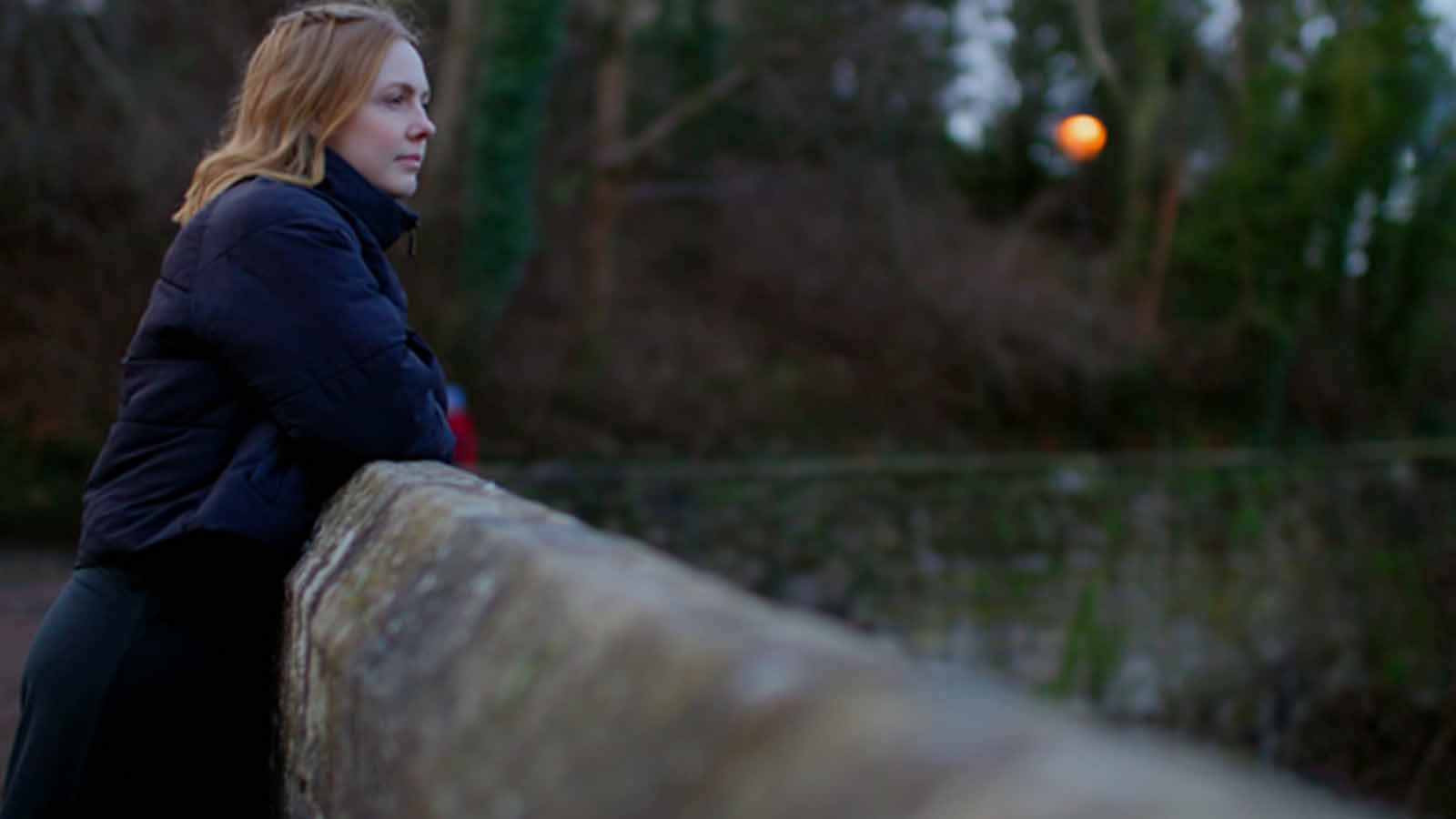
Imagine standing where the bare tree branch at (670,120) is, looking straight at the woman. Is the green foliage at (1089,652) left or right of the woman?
left

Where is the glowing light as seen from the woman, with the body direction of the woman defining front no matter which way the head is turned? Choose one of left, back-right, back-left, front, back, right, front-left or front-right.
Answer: front-left

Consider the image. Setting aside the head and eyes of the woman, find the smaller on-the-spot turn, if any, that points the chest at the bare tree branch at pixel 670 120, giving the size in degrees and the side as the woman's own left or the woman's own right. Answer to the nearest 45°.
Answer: approximately 90° to the woman's own left

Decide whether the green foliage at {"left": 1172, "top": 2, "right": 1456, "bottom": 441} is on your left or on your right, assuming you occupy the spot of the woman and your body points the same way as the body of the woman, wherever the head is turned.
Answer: on your left

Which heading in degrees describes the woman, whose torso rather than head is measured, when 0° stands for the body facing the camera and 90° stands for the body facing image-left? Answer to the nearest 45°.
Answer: approximately 270°

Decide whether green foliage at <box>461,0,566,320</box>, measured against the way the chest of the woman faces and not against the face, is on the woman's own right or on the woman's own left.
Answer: on the woman's own left

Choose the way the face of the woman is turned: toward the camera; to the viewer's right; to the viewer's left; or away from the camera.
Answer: to the viewer's right

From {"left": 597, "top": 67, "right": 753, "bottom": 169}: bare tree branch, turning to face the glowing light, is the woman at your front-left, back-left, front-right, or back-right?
back-right

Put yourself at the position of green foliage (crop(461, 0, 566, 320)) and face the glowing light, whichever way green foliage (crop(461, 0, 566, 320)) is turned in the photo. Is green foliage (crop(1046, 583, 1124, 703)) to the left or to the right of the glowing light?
right
